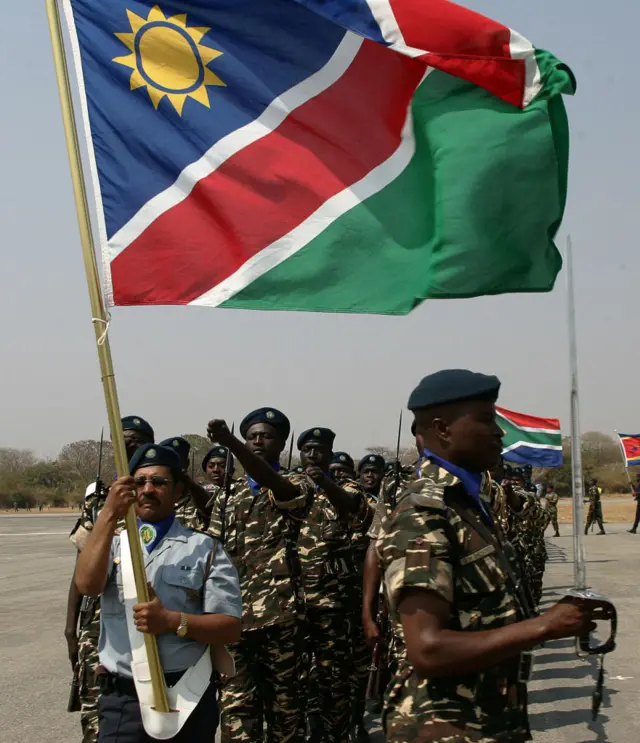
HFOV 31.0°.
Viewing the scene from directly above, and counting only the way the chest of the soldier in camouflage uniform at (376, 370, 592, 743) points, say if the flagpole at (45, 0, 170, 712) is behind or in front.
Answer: behind

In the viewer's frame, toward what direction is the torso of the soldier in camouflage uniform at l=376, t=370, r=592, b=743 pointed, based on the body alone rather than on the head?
to the viewer's right
